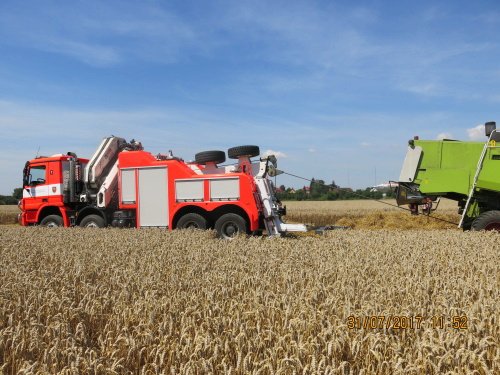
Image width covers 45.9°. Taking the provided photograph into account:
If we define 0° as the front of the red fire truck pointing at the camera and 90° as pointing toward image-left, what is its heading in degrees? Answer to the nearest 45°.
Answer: approximately 90°

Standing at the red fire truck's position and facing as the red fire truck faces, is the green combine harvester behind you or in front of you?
behind
